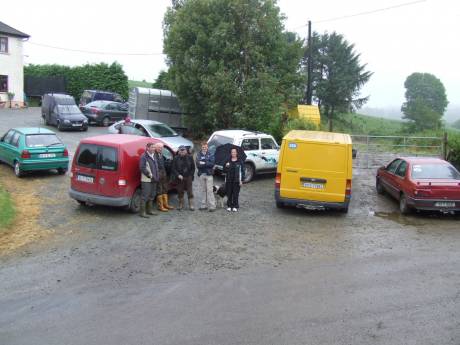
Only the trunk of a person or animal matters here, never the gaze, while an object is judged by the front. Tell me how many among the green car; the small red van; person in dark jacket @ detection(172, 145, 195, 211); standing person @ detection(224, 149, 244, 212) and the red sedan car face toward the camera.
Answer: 2

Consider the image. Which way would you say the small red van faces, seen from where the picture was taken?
facing away from the viewer and to the right of the viewer

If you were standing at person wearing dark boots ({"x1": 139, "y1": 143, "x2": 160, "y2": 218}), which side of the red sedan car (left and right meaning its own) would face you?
left

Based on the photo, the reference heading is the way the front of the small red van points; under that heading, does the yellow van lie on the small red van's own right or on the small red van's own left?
on the small red van's own right

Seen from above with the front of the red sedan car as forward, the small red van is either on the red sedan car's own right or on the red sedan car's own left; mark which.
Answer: on the red sedan car's own left

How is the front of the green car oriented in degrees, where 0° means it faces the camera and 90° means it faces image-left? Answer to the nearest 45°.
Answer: approximately 135°

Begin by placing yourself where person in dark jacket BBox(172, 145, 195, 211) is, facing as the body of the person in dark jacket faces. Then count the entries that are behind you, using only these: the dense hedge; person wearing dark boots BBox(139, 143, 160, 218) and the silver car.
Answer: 2

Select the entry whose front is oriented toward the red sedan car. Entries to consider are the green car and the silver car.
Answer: the silver car

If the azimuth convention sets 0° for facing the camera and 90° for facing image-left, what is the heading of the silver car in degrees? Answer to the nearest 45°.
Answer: approximately 315°

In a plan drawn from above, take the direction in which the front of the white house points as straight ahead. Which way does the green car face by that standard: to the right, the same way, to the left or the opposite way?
the opposite way

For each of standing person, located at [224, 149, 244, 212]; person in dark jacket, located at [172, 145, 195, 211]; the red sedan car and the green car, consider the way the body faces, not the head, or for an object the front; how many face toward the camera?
2

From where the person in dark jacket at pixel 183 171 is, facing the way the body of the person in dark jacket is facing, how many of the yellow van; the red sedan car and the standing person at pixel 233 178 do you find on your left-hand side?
3

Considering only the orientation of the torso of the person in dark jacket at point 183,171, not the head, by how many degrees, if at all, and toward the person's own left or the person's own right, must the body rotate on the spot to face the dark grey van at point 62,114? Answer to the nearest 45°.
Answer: approximately 180°

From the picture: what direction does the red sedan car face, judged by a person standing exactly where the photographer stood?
facing away from the viewer and to the left of the viewer
